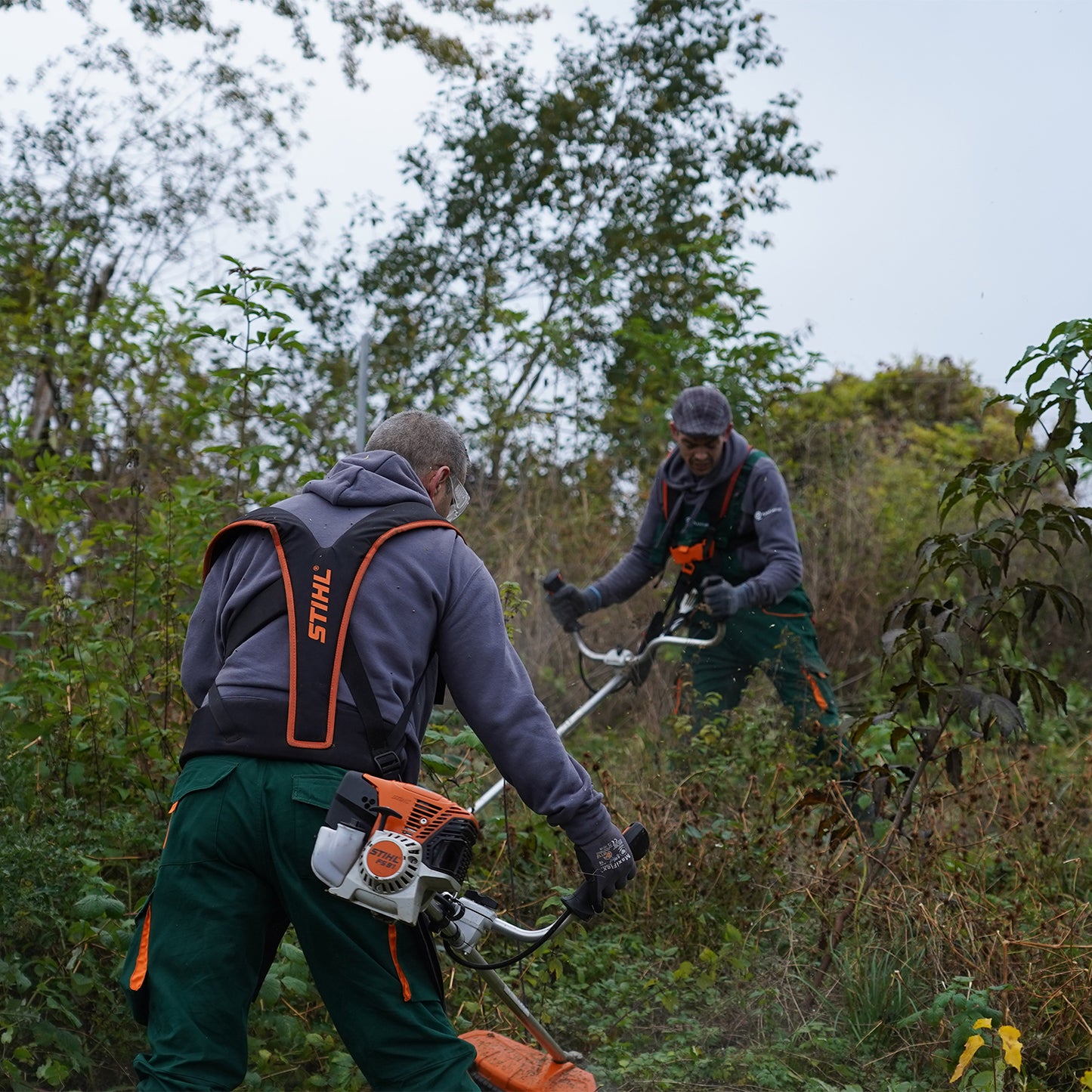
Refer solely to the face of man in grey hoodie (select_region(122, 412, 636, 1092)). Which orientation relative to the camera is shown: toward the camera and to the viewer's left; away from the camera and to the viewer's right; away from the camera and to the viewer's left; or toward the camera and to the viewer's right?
away from the camera and to the viewer's right

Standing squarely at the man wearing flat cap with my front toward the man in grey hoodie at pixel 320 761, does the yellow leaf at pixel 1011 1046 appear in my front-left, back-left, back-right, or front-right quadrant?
front-left

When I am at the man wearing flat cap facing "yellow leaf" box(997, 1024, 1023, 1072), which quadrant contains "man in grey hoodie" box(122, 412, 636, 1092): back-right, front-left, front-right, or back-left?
front-right

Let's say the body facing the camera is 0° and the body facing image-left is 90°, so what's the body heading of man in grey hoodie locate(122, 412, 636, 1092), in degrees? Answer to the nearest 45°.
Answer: approximately 225°

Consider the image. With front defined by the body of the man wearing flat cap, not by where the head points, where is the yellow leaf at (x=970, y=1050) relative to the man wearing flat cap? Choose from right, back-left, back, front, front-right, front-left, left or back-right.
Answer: front-left

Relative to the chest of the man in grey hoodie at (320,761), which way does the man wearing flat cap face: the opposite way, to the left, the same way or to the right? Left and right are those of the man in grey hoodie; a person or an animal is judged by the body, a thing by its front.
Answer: the opposite way

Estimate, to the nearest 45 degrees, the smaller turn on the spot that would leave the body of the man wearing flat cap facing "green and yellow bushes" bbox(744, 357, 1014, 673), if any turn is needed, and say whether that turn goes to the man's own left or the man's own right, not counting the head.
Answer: approximately 135° to the man's own right

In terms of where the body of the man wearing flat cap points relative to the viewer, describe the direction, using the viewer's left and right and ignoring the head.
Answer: facing the viewer and to the left of the viewer

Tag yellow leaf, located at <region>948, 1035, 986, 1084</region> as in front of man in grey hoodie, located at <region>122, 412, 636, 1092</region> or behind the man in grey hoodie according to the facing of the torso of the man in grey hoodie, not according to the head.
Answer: in front

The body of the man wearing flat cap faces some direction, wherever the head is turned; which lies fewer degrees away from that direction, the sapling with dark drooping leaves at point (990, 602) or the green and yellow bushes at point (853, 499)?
the sapling with dark drooping leaves

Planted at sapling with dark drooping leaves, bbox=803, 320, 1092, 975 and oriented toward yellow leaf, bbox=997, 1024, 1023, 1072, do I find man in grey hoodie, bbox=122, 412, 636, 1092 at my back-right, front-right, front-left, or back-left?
front-right

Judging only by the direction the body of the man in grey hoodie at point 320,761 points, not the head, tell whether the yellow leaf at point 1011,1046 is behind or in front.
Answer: in front
